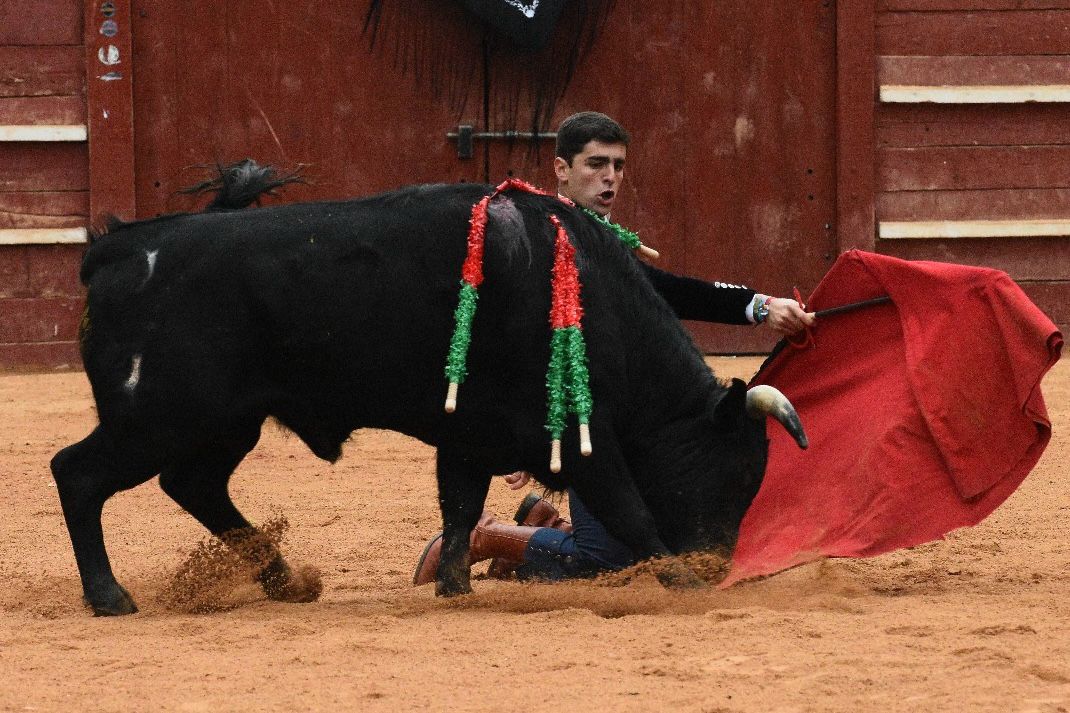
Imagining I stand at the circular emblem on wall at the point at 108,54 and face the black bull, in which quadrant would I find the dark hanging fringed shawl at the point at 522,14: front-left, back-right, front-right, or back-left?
front-left

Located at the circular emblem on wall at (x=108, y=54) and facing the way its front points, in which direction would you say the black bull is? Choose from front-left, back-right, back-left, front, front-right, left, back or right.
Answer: front

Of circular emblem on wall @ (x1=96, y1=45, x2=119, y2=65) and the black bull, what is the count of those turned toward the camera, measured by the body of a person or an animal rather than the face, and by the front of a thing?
1

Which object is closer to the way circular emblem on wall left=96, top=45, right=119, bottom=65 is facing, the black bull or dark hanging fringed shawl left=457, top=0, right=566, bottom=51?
the black bull

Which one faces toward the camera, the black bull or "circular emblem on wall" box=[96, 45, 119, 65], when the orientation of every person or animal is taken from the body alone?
the circular emblem on wall

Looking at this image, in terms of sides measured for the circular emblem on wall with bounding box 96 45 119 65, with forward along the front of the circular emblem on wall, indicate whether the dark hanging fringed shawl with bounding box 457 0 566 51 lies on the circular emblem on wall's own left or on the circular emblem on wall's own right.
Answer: on the circular emblem on wall's own left

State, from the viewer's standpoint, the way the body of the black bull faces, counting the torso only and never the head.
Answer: to the viewer's right

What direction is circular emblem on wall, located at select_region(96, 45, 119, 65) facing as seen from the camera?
toward the camera

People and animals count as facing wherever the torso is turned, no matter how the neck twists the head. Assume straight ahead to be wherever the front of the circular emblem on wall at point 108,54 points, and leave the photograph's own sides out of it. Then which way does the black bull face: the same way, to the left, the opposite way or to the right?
to the left

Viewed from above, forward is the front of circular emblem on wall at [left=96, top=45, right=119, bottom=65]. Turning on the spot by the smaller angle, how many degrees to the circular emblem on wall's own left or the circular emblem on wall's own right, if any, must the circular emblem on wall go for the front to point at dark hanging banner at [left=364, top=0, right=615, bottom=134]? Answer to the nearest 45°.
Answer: approximately 90° to the circular emblem on wall's own left

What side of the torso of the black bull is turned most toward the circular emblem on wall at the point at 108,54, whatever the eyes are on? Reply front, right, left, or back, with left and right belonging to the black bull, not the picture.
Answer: left
